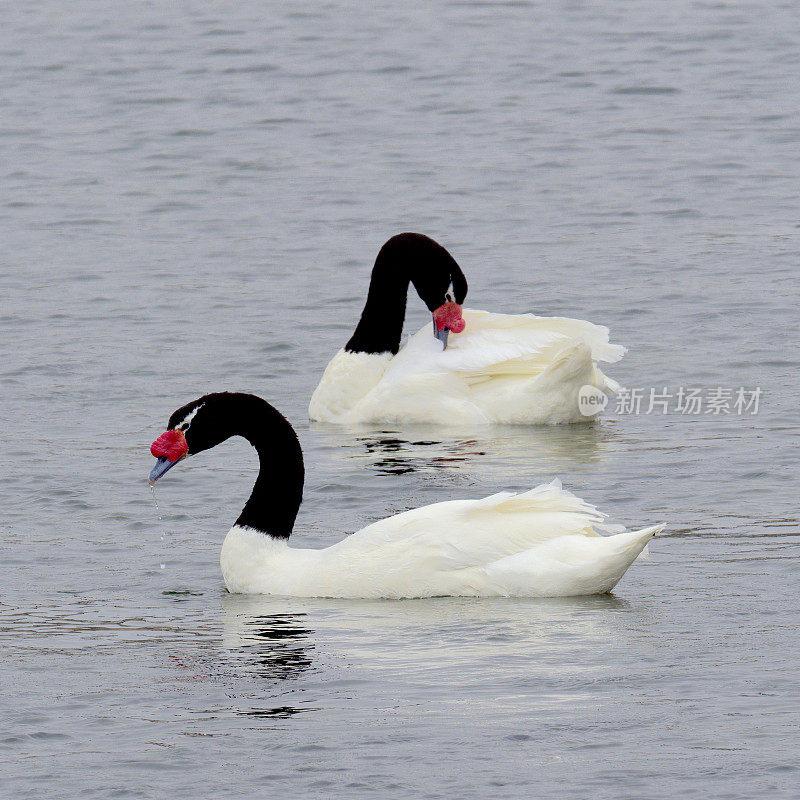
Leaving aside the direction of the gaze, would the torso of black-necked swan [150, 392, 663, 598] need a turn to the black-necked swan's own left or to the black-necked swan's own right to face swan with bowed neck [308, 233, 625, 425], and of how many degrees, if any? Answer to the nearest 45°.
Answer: approximately 90° to the black-necked swan's own right

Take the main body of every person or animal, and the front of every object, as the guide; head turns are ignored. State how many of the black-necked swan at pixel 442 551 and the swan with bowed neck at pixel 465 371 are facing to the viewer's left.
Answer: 2

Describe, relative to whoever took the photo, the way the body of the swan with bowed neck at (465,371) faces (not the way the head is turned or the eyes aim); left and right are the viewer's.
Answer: facing to the left of the viewer

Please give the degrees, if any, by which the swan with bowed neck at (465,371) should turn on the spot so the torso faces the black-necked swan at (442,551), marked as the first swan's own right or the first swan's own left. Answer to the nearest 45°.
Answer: approximately 90° to the first swan's own left

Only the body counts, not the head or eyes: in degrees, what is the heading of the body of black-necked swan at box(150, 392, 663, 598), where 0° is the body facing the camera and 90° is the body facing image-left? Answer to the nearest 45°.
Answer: approximately 90°
